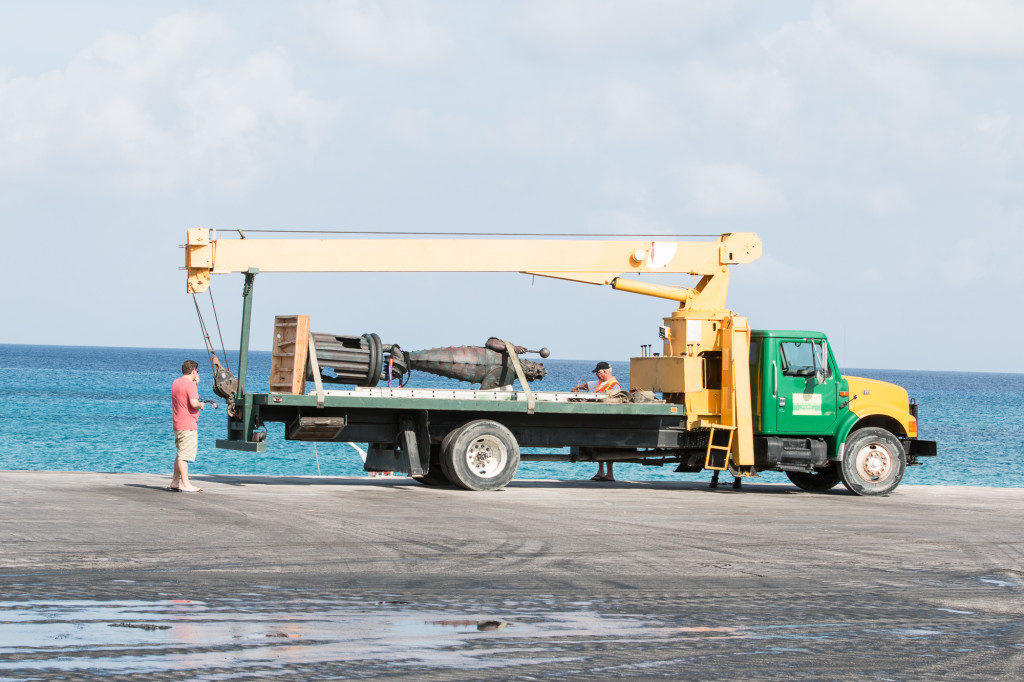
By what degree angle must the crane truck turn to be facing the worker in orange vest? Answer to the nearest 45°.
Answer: approximately 90° to its left

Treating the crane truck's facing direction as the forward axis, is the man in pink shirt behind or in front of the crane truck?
behind

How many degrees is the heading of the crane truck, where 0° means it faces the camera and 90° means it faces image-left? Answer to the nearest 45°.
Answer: approximately 270°
